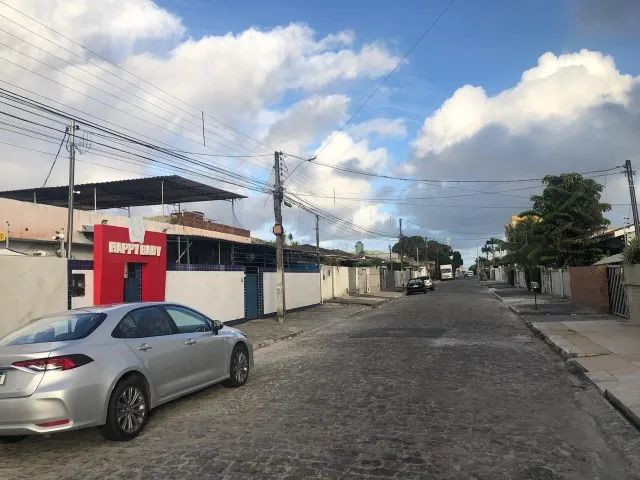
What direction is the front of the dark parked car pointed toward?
away from the camera

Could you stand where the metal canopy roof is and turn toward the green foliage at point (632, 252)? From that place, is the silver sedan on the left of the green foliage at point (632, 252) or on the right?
right

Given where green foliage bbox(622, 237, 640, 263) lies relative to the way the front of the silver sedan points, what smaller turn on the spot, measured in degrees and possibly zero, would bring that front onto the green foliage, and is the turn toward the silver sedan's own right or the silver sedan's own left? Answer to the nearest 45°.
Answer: approximately 45° to the silver sedan's own right

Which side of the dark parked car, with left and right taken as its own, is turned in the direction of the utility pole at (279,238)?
back

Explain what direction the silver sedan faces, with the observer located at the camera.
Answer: facing away from the viewer and to the right of the viewer

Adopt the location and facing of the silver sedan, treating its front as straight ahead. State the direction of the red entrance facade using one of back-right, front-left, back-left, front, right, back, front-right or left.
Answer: front-left

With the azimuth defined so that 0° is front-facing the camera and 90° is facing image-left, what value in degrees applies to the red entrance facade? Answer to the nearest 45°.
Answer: approximately 315°

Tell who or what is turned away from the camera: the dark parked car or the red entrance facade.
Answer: the dark parked car

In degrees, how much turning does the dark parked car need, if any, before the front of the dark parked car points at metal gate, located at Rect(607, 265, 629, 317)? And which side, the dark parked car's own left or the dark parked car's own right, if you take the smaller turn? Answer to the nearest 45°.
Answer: approximately 180°

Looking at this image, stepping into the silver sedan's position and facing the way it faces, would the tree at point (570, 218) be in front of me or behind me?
in front

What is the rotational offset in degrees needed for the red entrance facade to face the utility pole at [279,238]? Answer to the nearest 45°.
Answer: approximately 90° to its left

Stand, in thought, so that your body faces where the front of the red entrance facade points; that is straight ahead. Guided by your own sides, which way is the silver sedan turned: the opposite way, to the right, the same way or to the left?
to the left
